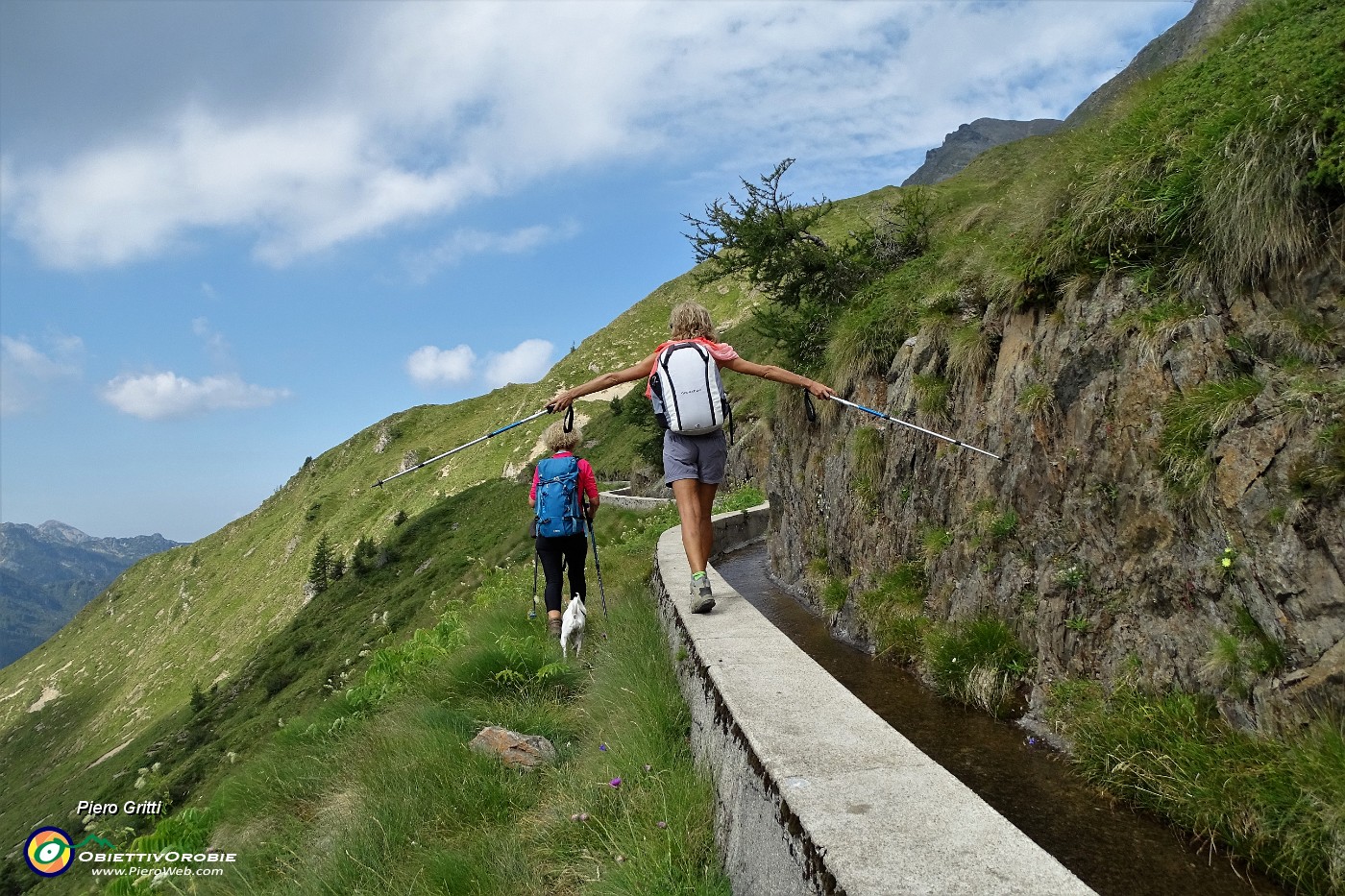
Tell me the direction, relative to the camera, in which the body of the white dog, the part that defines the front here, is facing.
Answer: away from the camera

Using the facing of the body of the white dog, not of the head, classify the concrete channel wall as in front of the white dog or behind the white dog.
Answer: behind

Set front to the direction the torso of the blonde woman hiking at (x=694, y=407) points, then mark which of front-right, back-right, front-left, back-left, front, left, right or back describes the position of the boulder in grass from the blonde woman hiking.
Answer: back-left

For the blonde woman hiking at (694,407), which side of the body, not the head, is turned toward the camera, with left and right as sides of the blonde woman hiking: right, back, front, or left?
back

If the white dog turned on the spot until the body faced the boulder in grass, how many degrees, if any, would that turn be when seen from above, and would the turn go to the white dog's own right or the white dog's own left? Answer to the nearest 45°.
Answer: approximately 180°
